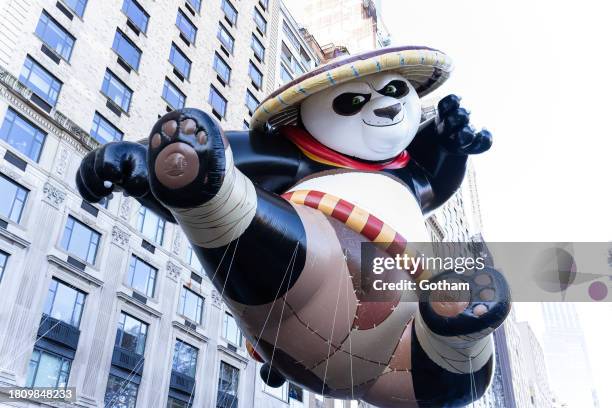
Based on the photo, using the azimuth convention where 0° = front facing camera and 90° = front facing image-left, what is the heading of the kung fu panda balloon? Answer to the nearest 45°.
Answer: approximately 315°

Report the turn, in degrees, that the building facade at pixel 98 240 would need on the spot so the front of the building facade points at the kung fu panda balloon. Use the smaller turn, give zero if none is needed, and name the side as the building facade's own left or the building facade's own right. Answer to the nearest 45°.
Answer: approximately 45° to the building facade's own right

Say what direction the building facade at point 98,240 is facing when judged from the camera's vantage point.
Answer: facing the viewer and to the right of the viewer

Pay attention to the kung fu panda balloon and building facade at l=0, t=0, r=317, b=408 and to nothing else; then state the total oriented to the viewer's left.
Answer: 0
